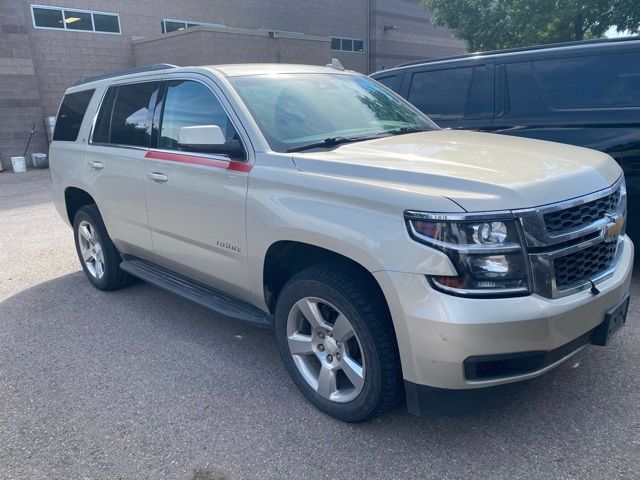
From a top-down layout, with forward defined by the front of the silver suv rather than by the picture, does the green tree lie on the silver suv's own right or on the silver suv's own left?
on the silver suv's own left

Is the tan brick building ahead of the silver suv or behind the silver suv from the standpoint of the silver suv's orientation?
behind

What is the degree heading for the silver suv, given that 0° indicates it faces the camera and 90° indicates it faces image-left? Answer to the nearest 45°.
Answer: approximately 315°

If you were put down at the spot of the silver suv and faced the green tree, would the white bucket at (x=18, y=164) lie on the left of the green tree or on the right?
left

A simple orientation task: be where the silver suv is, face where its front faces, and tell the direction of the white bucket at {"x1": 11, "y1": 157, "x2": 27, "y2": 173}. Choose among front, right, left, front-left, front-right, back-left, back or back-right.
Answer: back
